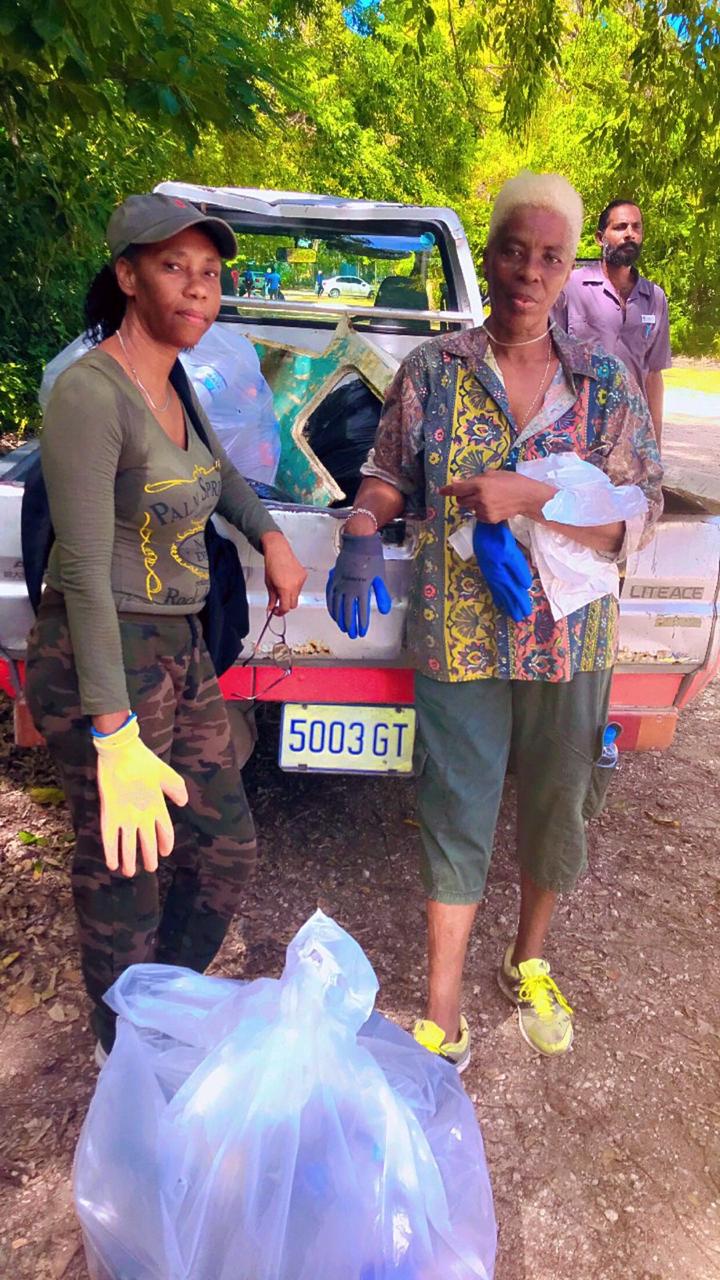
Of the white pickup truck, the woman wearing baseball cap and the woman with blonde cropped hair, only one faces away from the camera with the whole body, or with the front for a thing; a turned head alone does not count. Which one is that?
the white pickup truck

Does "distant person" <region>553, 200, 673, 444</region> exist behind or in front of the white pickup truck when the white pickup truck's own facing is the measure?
in front

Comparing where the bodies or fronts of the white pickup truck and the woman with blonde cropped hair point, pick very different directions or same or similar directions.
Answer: very different directions

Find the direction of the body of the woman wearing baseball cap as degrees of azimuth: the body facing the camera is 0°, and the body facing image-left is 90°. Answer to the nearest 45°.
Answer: approximately 315°

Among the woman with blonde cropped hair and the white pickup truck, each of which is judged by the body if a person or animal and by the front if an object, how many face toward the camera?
1

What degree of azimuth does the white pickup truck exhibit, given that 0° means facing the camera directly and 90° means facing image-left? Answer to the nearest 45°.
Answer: approximately 180°

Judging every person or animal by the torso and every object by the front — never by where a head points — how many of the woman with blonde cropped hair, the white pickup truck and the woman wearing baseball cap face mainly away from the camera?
1

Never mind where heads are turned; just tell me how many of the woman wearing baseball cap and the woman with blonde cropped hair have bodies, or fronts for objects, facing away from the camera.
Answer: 0

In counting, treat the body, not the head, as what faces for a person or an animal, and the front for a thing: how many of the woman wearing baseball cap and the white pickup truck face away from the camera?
1
